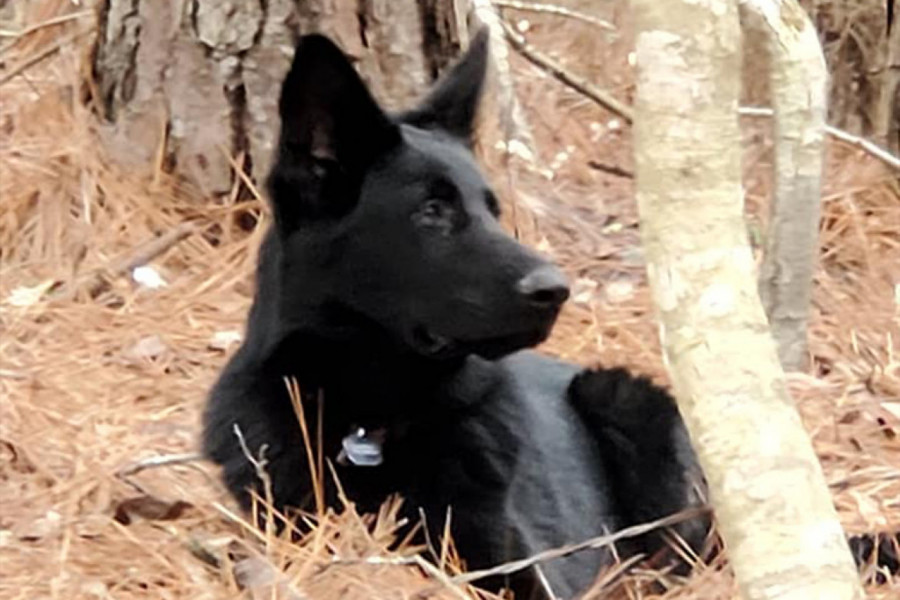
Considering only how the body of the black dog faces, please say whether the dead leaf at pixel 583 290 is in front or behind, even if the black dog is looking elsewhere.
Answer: behind

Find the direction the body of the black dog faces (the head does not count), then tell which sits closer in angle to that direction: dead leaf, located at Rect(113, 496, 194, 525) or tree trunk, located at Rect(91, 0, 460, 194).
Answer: the dead leaf

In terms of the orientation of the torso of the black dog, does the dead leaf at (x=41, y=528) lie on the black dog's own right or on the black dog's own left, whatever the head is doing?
on the black dog's own right

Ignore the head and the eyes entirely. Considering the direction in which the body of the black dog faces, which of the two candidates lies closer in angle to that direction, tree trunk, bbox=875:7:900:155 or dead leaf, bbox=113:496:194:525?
the dead leaf

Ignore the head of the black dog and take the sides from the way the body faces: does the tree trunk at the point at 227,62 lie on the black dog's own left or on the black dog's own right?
on the black dog's own right

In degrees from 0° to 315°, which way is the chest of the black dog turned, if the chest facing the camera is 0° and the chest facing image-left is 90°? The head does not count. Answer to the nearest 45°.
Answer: approximately 45°
